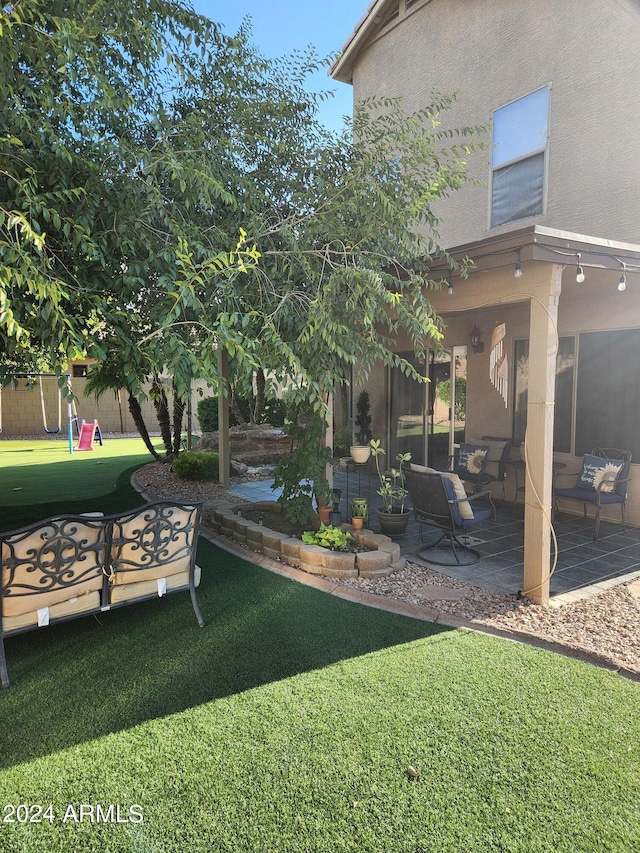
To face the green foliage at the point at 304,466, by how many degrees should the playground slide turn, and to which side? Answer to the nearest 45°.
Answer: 0° — it already faces it

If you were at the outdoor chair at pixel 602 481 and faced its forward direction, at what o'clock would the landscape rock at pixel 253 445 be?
The landscape rock is roughly at 2 o'clock from the outdoor chair.

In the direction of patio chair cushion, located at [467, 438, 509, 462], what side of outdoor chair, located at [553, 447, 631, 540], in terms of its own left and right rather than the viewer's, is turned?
right

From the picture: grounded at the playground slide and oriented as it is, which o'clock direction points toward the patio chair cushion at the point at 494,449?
The patio chair cushion is roughly at 11 o'clock from the playground slide.

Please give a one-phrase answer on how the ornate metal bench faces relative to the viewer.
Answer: facing away from the viewer and to the left of the viewer
